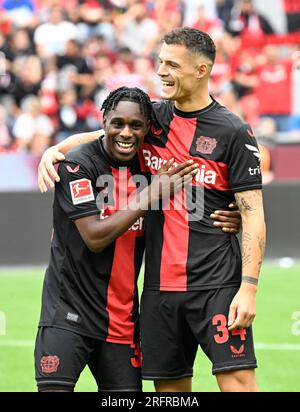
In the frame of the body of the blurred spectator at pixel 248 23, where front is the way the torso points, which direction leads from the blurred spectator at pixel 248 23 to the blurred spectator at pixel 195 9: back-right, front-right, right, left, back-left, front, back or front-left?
right

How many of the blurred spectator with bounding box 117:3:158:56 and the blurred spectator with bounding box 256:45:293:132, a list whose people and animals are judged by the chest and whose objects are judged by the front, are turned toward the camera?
2

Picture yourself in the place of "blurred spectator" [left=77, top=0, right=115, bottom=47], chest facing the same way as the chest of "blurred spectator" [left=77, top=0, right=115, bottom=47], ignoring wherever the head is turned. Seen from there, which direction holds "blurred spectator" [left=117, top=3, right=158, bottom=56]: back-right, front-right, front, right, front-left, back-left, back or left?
left

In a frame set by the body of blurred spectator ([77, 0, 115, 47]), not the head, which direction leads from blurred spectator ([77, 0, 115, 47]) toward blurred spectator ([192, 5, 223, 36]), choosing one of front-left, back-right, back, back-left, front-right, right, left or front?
left

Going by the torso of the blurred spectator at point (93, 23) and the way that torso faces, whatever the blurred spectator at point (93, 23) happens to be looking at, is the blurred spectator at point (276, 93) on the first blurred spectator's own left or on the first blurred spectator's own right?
on the first blurred spectator's own left

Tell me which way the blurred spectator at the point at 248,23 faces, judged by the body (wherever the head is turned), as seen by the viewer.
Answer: toward the camera

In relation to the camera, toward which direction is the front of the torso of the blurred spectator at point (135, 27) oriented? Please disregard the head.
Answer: toward the camera

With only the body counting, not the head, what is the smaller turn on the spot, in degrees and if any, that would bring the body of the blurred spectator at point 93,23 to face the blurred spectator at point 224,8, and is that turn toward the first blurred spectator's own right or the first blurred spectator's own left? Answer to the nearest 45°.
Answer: approximately 90° to the first blurred spectator's own left

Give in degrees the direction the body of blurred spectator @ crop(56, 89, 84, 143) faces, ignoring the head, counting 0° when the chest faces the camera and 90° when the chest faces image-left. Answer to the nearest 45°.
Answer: approximately 0°
